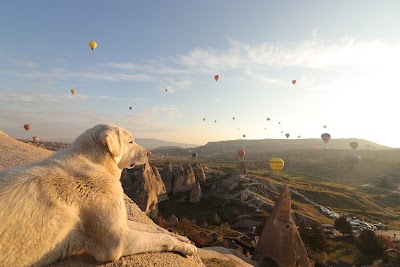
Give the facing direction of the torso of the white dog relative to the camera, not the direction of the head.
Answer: to the viewer's right

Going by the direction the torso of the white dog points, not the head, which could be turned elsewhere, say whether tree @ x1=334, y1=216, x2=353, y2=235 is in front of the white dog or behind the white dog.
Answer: in front

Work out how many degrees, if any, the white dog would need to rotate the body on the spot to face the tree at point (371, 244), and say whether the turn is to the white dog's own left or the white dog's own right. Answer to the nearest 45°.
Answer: approximately 45° to the white dog's own left

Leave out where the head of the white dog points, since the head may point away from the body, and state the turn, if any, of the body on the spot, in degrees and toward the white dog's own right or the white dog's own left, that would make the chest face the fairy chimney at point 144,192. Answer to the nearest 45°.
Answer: approximately 90° to the white dog's own left

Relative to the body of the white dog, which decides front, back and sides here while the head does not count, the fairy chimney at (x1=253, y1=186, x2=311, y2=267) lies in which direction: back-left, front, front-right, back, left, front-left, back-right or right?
front-left

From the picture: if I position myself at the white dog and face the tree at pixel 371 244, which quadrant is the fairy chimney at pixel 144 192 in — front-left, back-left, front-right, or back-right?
front-left
